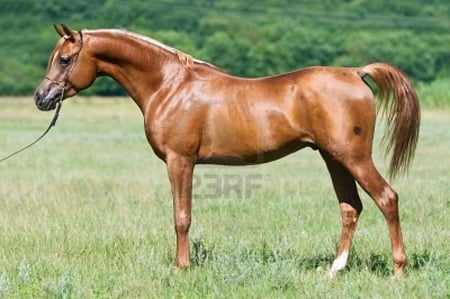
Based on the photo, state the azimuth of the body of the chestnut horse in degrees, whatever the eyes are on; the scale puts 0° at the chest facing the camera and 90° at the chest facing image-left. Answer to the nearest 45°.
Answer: approximately 90°
